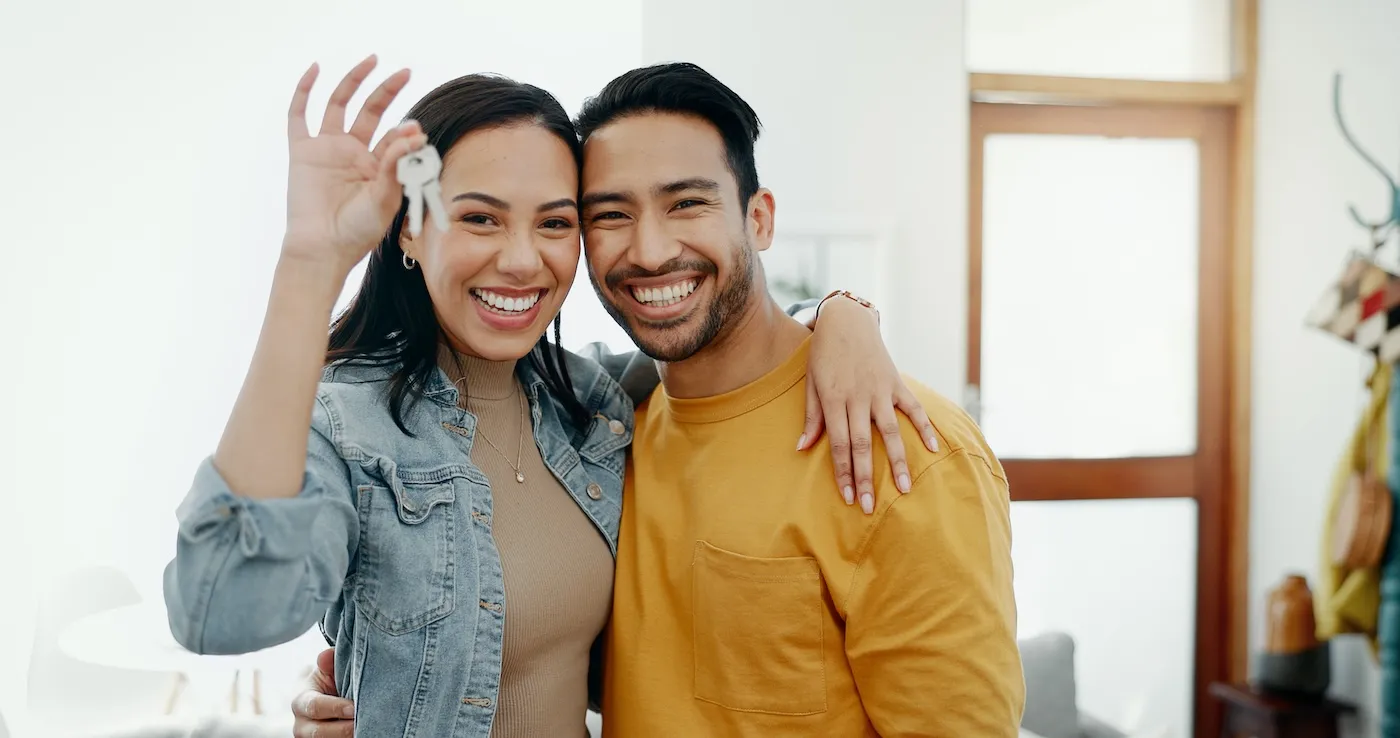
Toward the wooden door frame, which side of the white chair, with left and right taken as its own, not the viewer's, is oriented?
front

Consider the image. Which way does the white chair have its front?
to the viewer's right

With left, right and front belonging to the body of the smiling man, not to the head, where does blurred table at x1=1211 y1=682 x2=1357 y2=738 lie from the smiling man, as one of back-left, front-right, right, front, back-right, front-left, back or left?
back

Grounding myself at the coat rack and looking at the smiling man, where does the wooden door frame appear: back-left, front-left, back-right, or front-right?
back-right

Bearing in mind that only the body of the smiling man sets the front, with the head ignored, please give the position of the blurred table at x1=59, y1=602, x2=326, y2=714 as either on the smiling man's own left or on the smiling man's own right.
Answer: on the smiling man's own right

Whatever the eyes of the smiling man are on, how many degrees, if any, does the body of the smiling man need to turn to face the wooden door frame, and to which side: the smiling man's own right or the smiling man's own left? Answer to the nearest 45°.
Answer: approximately 180°

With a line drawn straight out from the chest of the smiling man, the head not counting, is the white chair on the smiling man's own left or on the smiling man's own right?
on the smiling man's own right

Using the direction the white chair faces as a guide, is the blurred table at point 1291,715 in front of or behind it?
in front
